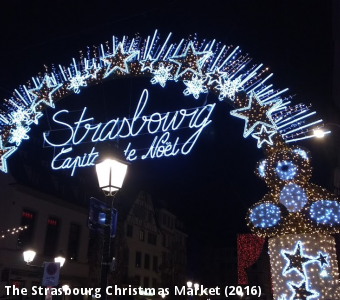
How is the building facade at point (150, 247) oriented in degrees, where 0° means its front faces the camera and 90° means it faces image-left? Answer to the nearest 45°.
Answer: approximately 315°

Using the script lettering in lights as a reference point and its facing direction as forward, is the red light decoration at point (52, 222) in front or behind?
behind

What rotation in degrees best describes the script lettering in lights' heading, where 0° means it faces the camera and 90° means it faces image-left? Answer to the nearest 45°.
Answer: approximately 0°

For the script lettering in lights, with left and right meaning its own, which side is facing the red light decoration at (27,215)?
right

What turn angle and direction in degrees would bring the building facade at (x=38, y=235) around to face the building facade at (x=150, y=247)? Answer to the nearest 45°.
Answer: approximately 90° to its left

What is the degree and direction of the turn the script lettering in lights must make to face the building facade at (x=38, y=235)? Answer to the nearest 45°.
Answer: approximately 180°

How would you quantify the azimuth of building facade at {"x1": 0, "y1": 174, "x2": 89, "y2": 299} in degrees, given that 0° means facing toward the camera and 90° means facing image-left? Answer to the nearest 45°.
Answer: approximately 315°

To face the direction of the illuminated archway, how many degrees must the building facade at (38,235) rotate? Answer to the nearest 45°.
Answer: approximately 45° to its right
